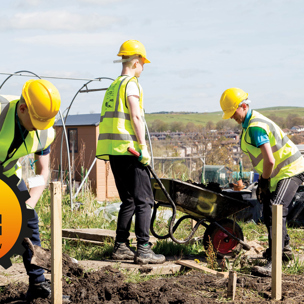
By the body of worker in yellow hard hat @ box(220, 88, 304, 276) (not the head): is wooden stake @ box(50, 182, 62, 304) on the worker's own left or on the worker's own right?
on the worker's own left

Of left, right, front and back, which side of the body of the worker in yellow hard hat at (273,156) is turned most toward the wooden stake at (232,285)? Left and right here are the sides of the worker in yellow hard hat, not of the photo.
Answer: left

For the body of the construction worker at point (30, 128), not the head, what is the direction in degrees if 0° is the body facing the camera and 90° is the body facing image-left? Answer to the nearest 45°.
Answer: approximately 315°

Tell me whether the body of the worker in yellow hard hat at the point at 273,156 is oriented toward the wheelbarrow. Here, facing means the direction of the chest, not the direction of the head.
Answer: yes

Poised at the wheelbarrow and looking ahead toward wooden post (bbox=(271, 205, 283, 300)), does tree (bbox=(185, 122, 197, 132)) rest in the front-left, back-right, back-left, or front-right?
back-left

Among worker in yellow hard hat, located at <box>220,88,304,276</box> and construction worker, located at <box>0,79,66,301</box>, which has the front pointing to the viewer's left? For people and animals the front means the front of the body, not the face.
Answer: the worker in yellow hard hat

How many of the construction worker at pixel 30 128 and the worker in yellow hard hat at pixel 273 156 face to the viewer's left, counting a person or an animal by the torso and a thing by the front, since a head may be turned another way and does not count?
1

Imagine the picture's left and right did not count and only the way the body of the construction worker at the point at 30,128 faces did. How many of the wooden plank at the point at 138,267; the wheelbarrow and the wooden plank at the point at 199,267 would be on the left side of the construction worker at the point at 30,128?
3

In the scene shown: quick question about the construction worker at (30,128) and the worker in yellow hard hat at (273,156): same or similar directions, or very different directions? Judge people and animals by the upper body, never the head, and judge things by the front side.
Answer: very different directions

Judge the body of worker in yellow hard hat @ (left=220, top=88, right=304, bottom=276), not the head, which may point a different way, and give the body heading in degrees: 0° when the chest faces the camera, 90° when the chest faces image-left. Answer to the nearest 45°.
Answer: approximately 90°

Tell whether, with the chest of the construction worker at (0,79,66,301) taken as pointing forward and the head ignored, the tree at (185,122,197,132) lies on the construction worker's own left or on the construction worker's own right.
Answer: on the construction worker's own left

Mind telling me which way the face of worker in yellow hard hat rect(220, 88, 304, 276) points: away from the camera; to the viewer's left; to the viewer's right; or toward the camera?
to the viewer's left
